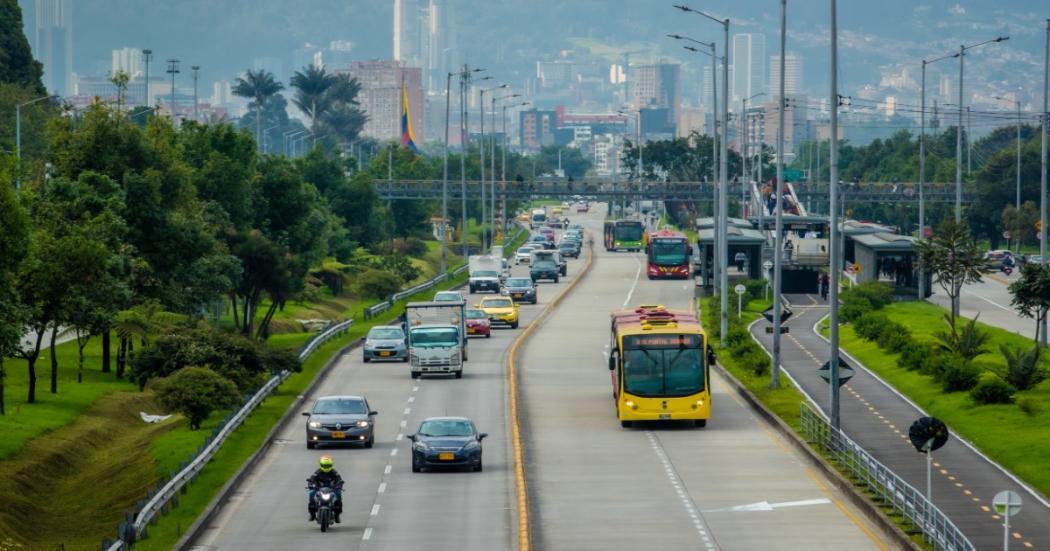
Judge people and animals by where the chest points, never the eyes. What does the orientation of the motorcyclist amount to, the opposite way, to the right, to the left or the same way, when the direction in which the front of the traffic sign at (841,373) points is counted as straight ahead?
the opposite way

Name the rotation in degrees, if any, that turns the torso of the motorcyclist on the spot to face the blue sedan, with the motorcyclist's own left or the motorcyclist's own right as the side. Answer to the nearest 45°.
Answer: approximately 180°

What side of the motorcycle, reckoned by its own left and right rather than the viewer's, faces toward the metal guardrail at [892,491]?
left

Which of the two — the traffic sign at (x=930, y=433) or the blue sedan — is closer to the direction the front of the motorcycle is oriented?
the traffic sign

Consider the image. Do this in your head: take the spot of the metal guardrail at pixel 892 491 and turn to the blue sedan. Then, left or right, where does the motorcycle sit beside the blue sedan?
left

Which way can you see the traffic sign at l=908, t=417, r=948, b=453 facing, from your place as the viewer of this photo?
facing away from the viewer

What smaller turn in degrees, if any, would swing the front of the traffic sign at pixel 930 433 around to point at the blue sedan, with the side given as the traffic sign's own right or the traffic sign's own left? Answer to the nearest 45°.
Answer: approximately 45° to the traffic sign's own left

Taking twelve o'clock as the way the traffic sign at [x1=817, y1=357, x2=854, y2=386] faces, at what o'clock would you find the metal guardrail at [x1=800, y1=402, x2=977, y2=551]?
The metal guardrail is roughly at 6 o'clock from the traffic sign.

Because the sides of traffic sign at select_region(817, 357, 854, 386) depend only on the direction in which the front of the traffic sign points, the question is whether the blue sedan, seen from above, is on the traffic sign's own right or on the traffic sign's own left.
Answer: on the traffic sign's own left

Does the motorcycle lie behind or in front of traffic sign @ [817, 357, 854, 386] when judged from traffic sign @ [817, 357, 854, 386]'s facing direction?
behind

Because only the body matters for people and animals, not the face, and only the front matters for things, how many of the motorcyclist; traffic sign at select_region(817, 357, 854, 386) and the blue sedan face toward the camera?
2

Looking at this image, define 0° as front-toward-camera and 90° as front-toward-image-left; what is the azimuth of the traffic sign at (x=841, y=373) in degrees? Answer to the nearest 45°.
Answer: approximately 180°

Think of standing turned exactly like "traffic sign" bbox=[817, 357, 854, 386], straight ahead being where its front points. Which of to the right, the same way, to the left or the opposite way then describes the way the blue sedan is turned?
the opposite way

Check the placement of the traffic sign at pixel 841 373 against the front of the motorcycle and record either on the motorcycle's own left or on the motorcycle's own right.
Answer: on the motorcycle's own left
